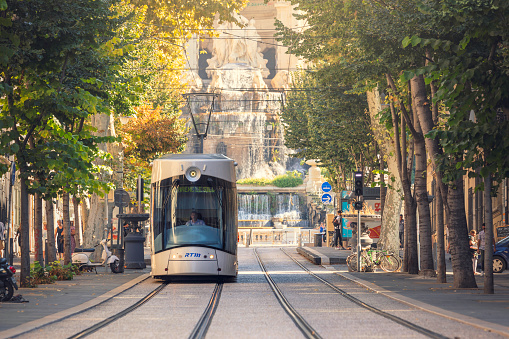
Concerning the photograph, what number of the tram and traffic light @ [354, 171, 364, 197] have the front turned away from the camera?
0

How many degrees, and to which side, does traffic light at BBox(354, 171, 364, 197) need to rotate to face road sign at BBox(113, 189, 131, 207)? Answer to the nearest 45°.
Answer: approximately 90° to its right

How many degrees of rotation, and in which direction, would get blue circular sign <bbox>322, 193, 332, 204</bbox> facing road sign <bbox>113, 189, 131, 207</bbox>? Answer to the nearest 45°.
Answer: approximately 45° to its right

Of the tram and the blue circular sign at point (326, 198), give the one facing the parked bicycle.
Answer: the blue circular sign

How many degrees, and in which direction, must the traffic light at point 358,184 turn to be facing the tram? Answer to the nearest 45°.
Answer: approximately 45° to its right

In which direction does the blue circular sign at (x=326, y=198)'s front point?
toward the camera

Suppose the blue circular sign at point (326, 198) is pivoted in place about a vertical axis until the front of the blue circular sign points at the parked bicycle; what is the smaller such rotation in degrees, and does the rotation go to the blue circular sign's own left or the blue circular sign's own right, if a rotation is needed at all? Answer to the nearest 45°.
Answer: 0° — it already faces it

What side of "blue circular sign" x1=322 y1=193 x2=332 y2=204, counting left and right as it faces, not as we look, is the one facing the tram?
front

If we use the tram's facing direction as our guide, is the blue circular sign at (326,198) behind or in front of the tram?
behind

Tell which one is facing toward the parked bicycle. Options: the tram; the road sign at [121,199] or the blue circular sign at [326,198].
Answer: the blue circular sign
